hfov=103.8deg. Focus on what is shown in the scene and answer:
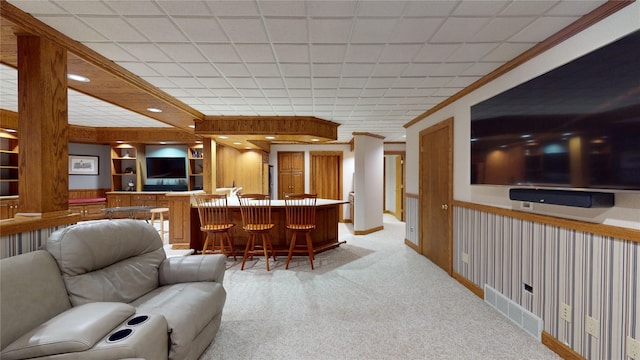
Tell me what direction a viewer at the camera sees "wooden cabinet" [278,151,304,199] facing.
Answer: facing the viewer

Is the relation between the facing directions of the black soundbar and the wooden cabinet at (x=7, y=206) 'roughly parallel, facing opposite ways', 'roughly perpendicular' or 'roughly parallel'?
roughly parallel, facing opposite ways

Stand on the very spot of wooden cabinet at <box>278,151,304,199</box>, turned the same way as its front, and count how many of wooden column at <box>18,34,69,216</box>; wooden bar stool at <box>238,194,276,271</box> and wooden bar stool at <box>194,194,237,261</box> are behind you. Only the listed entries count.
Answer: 0

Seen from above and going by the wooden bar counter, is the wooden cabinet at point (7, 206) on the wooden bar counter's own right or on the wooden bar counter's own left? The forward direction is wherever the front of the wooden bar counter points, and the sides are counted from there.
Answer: on the wooden bar counter's own right

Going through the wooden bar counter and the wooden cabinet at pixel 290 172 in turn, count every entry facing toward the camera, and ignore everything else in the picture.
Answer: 2

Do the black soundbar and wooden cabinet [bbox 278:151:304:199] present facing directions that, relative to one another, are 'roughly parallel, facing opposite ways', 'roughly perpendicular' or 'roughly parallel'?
roughly perpendicular

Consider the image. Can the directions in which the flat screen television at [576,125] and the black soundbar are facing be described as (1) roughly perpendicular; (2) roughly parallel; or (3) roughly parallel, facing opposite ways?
roughly parallel

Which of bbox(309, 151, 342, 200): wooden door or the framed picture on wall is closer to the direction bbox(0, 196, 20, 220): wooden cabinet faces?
the wooden door

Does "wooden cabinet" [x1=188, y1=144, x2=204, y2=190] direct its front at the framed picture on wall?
no

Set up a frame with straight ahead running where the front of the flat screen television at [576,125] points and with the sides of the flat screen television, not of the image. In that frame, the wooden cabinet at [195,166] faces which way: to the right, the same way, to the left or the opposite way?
to the left

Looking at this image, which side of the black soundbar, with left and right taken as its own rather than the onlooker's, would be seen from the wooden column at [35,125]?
front

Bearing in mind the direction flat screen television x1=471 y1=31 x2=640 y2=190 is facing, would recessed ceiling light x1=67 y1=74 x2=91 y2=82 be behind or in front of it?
in front

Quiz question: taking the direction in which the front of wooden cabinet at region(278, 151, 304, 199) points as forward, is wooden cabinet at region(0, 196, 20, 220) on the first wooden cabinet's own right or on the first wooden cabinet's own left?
on the first wooden cabinet's own right

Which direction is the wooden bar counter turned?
toward the camera

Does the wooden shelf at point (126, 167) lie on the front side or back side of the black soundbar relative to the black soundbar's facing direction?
on the front side

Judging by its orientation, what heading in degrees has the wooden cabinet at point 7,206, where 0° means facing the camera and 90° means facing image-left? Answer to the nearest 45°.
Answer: approximately 315°

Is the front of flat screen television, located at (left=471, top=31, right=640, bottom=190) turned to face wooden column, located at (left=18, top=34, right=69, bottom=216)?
yes

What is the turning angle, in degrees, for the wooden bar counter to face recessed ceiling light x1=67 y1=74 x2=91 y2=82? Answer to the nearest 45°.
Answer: approximately 45° to its right

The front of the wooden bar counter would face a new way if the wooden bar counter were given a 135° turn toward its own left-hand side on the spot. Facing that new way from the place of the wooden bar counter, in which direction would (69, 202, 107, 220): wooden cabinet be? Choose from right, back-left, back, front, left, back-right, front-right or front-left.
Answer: left
